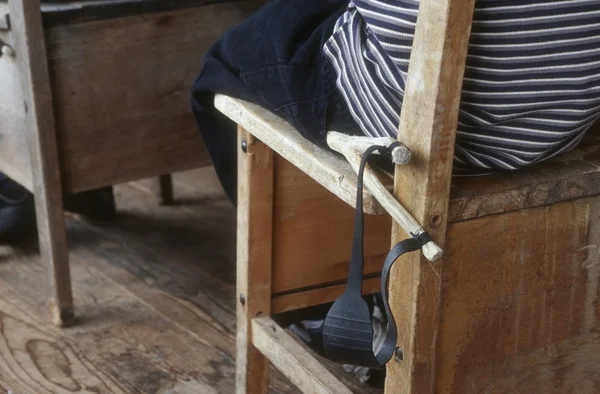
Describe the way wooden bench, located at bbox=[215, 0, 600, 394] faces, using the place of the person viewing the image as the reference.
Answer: facing away from the viewer and to the left of the viewer

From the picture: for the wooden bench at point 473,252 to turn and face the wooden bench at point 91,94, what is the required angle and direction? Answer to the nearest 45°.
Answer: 0° — it already faces it
